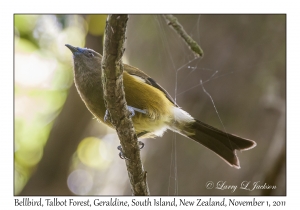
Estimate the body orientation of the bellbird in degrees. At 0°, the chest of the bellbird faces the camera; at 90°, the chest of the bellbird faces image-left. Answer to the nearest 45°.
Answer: approximately 90°
